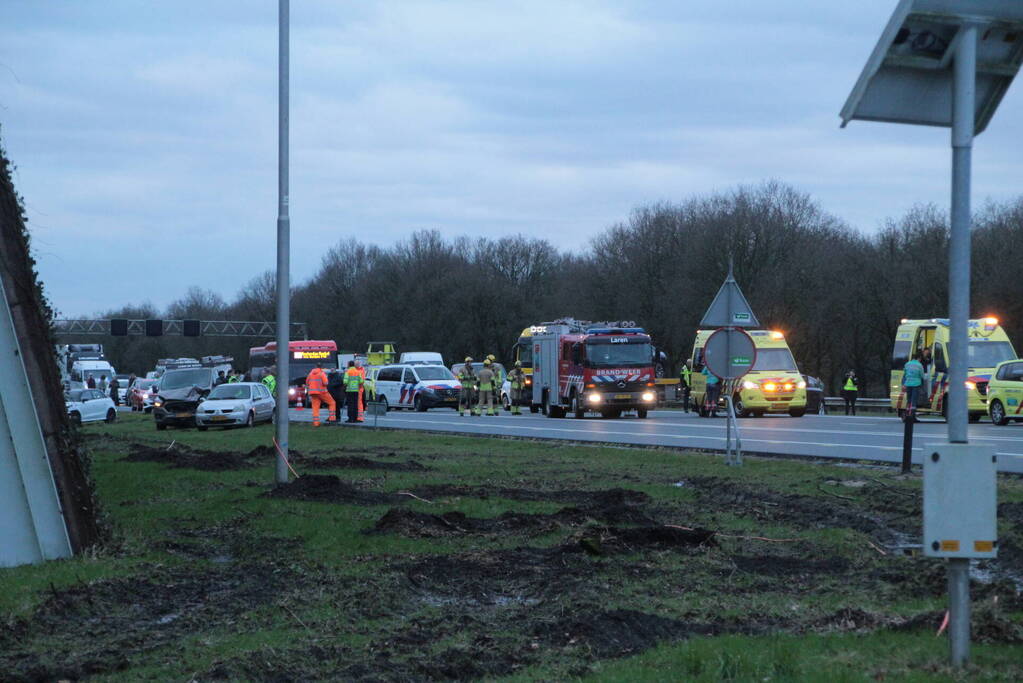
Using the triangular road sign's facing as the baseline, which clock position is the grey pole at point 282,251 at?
The grey pole is roughly at 8 o'clock from the triangular road sign.

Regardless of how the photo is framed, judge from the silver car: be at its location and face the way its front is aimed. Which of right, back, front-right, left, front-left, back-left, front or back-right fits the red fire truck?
back-left

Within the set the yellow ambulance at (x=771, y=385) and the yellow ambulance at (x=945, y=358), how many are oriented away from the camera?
0

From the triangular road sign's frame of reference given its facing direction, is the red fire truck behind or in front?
in front

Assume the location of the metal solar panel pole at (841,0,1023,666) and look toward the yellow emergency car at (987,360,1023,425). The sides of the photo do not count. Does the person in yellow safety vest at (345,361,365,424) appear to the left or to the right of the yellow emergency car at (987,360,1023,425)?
left

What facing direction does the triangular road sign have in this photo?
away from the camera

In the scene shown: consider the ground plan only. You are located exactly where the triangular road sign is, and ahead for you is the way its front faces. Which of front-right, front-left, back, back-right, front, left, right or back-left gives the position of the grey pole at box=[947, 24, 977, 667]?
back

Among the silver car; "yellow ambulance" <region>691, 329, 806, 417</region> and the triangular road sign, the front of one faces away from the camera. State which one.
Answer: the triangular road sign

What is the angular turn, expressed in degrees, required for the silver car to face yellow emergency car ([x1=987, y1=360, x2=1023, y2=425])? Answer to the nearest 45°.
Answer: approximately 90° to its left

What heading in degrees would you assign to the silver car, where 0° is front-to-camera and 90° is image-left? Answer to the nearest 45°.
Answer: approximately 45°

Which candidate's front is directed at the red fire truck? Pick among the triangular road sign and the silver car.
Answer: the triangular road sign

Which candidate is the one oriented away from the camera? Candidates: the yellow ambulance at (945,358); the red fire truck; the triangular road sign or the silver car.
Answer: the triangular road sign
